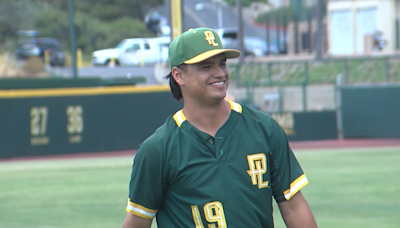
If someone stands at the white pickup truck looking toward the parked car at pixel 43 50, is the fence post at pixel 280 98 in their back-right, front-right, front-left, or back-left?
back-left

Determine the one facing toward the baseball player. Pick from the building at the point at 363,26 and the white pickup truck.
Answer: the building

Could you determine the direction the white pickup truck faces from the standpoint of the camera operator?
facing to the left of the viewer

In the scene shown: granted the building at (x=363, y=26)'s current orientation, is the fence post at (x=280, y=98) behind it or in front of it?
in front

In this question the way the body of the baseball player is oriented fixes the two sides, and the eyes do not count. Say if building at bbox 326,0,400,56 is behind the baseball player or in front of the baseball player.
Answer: behind

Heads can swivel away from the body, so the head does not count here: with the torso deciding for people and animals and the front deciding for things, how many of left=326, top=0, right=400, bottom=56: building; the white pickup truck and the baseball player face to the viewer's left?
1

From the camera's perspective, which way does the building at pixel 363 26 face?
toward the camera

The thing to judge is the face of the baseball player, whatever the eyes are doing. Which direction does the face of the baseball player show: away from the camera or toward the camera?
toward the camera

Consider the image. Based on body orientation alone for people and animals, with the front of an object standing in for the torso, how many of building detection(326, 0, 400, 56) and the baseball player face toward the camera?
2

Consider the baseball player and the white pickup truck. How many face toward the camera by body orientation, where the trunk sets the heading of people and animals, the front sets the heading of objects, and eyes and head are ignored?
1

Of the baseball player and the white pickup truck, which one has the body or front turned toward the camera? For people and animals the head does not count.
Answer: the baseball player

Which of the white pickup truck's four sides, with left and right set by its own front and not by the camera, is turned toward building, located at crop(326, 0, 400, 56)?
back

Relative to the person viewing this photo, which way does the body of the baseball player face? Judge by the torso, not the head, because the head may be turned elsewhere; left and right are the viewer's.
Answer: facing the viewer

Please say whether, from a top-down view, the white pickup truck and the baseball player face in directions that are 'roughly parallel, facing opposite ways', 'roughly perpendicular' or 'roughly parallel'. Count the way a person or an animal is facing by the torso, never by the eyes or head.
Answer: roughly perpendicular

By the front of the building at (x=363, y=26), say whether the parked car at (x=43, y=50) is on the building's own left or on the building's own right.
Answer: on the building's own right

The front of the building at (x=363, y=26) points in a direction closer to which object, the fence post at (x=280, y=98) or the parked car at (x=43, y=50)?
the fence post

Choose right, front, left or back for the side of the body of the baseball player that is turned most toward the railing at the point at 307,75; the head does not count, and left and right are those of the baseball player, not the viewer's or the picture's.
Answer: back

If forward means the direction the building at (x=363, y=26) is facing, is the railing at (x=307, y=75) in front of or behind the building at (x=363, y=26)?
in front
